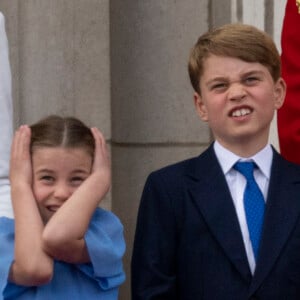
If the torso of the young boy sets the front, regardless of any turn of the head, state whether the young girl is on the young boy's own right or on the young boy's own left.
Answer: on the young boy's own right

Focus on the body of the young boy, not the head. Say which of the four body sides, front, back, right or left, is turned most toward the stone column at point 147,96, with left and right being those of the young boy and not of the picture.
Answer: back

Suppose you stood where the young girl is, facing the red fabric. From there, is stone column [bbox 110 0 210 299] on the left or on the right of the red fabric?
left

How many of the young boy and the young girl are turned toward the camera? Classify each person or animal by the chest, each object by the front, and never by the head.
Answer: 2

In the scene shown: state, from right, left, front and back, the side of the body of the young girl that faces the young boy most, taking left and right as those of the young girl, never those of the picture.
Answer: left

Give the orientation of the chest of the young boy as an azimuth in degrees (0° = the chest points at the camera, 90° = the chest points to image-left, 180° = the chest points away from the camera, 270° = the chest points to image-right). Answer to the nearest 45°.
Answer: approximately 0°

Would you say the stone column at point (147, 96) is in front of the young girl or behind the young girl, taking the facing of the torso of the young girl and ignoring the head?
behind
